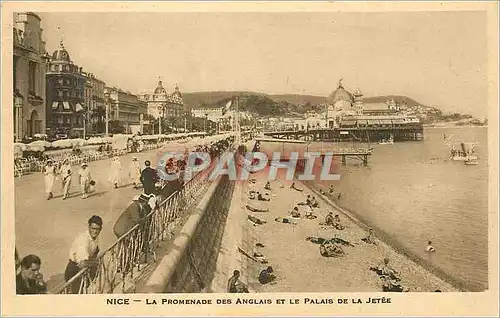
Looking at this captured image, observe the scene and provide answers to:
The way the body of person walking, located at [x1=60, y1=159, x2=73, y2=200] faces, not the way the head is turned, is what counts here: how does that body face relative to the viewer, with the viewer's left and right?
facing the viewer

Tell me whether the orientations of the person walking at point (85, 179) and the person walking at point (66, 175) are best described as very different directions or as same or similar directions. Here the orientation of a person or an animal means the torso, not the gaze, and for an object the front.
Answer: same or similar directions

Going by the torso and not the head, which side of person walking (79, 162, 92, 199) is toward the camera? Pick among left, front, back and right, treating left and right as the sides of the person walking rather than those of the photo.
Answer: front

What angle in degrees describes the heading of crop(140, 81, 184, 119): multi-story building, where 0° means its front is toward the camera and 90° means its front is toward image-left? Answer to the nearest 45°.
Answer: approximately 315°

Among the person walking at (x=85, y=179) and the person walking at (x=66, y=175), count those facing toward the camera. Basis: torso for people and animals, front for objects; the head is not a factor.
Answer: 2
